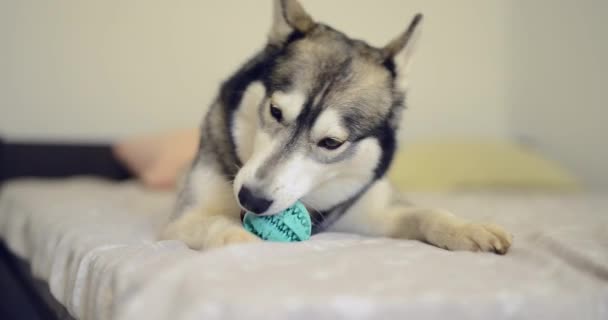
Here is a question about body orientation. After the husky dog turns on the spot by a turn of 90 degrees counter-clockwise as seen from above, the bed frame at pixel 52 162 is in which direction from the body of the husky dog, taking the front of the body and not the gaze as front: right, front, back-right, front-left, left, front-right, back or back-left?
back-left

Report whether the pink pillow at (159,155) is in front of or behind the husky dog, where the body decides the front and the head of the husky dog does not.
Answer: behind

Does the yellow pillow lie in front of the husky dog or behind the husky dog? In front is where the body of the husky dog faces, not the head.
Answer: behind

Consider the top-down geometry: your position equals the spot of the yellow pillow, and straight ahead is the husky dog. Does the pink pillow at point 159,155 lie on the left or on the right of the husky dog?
right

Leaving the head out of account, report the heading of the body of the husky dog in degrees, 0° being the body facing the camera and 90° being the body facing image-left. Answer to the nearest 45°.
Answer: approximately 0°
